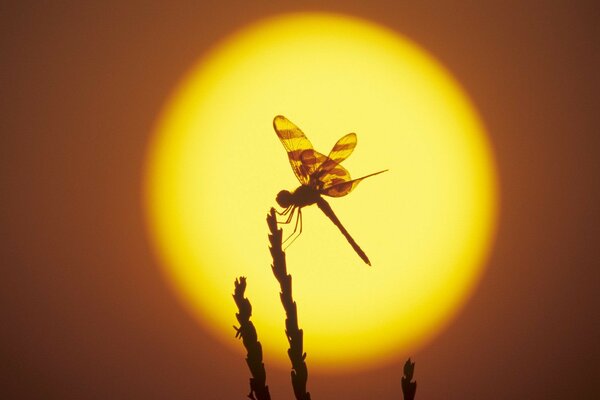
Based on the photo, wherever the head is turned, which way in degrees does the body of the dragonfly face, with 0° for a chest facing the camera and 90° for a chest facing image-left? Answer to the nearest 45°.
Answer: approximately 90°
